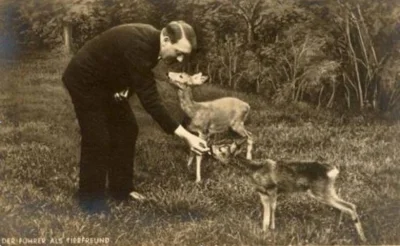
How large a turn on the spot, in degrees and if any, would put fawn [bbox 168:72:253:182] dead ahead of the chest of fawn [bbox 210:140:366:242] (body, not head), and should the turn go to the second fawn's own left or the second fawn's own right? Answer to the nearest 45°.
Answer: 0° — it already faces it

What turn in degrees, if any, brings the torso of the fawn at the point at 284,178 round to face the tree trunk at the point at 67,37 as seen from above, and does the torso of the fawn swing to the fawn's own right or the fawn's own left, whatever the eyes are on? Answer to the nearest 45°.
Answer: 0° — it already faces it

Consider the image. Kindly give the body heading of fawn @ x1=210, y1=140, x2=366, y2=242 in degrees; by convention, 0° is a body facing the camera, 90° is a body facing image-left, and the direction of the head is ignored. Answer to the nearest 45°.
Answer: approximately 90°
